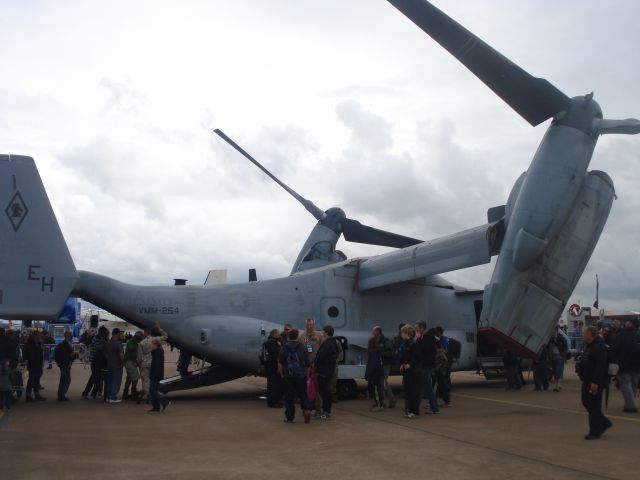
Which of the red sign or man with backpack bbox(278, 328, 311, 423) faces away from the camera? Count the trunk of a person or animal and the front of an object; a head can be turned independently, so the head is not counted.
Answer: the man with backpack

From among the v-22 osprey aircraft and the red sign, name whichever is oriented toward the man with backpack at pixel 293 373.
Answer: the red sign

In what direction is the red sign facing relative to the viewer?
toward the camera

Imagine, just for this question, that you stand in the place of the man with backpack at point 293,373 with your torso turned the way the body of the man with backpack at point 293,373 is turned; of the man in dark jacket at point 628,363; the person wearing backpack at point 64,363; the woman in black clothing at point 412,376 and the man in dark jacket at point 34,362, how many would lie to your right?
2

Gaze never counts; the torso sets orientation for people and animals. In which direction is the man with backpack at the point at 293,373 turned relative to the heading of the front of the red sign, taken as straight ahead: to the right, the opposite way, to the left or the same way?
the opposite way

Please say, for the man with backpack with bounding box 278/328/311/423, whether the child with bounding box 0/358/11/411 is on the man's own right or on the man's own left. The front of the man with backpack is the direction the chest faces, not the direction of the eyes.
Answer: on the man's own left

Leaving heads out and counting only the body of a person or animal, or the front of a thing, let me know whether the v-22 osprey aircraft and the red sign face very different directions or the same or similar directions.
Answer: very different directions

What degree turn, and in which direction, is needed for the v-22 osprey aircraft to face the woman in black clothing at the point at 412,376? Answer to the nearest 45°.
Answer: approximately 135° to its right

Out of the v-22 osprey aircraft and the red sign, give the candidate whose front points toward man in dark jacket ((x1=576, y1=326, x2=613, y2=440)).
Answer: the red sign

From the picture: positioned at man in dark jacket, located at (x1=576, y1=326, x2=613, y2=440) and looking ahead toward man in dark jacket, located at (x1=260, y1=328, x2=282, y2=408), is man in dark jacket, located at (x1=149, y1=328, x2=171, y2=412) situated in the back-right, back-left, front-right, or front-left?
front-left

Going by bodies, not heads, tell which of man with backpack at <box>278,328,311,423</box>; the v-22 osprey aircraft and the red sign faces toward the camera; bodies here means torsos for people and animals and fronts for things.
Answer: the red sign

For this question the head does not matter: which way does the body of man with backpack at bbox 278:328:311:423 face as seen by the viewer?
away from the camera

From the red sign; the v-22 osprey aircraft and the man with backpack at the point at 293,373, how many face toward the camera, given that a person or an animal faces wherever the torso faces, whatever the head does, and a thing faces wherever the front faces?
1

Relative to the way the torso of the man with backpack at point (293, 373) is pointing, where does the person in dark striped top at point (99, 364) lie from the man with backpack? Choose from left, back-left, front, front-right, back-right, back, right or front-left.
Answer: front-left

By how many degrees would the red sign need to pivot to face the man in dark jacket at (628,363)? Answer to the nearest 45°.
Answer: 0° — it already faces them

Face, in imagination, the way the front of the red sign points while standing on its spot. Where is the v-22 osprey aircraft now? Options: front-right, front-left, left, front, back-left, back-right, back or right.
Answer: front
